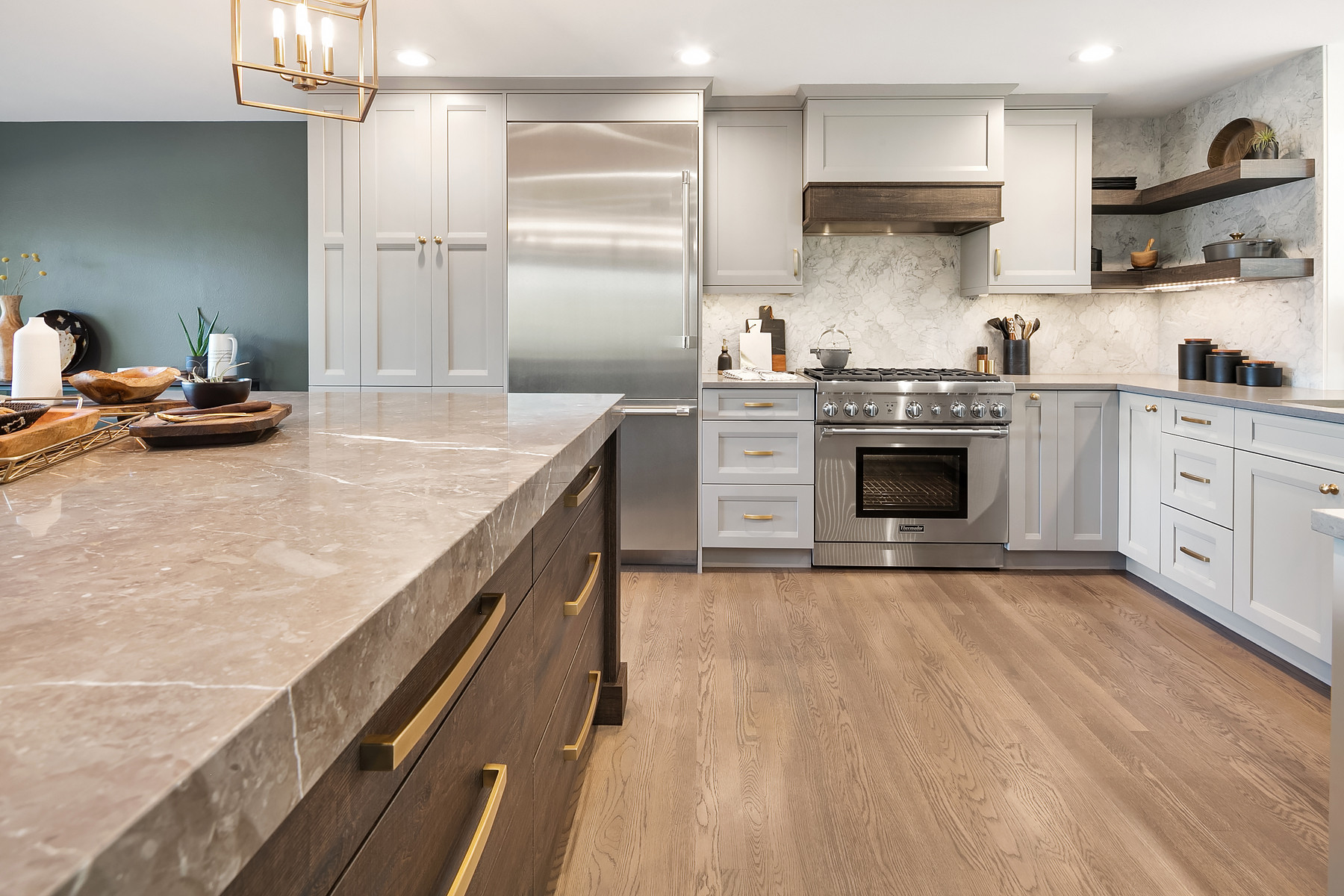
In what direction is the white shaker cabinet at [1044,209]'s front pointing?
toward the camera

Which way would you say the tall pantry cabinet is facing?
toward the camera

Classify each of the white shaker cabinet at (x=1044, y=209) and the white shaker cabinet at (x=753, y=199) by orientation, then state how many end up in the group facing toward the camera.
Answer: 2

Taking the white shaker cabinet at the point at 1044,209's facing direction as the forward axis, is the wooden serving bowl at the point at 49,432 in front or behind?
in front

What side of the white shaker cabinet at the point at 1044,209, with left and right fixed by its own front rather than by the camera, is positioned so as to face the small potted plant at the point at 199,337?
right

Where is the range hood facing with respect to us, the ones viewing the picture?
facing the viewer
